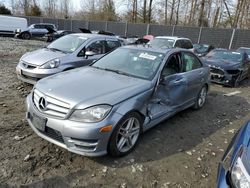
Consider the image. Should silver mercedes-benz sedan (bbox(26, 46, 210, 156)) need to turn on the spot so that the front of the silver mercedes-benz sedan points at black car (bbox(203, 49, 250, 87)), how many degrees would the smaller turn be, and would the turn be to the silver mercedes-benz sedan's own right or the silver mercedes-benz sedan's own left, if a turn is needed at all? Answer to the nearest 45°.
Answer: approximately 180°

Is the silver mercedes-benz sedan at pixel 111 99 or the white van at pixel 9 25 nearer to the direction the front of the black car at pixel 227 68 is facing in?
the silver mercedes-benz sedan

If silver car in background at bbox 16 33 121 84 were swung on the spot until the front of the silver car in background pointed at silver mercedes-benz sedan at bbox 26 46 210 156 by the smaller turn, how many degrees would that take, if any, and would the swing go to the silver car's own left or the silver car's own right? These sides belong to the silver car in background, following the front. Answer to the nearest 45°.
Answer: approximately 45° to the silver car's own left

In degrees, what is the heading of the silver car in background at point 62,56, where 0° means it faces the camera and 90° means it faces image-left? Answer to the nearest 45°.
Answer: approximately 45°

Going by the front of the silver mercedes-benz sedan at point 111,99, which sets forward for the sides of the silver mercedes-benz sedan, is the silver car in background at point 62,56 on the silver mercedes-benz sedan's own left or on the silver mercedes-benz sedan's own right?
on the silver mercedes-benz sedan's own right

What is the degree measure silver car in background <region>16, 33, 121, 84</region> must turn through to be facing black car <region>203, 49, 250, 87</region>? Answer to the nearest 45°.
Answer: approximately 135° to its left
